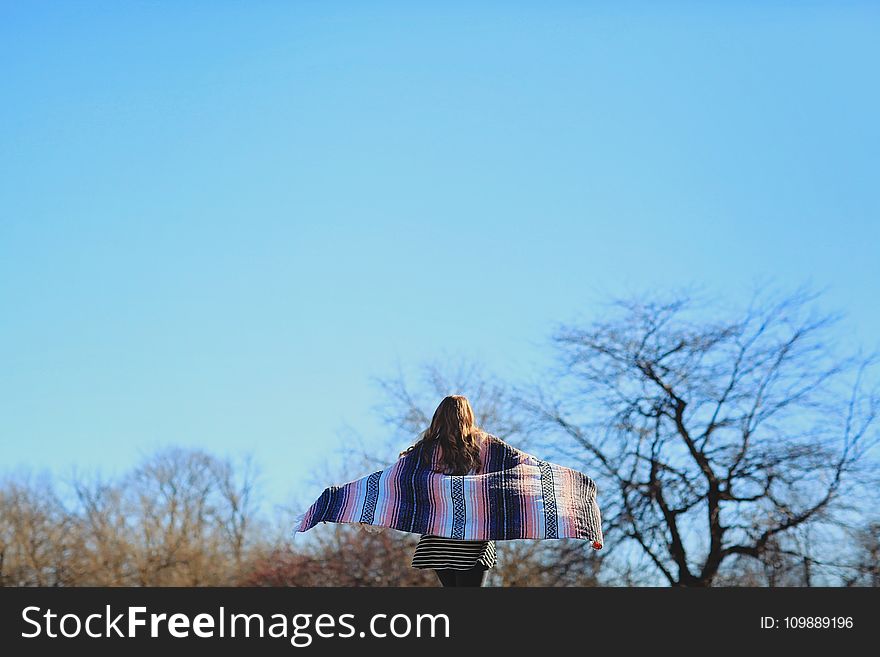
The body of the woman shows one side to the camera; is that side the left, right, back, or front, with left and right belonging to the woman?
back
